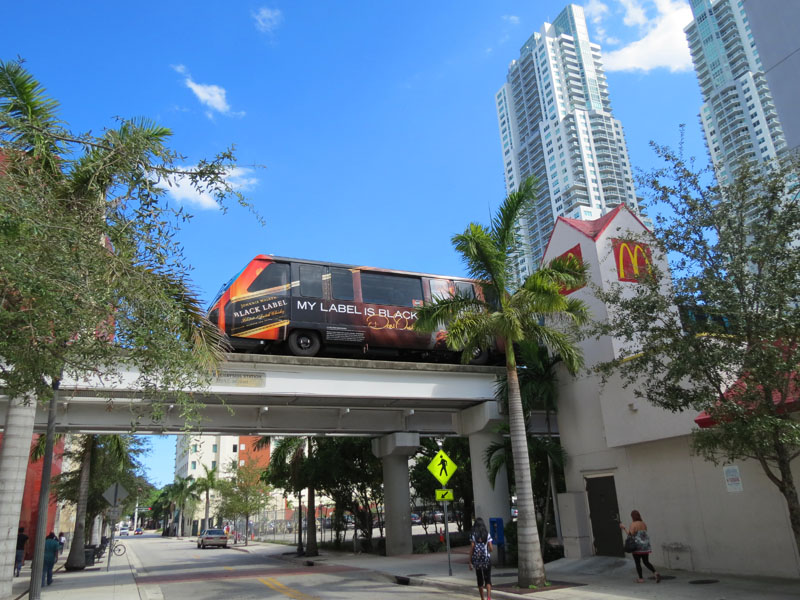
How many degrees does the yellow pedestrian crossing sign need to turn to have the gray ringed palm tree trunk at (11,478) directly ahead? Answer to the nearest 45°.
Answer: approximately 45° to its right

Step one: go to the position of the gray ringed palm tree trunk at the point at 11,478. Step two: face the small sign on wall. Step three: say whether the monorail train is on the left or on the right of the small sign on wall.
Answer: left

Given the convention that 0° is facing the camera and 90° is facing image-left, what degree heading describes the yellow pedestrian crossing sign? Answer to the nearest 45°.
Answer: approximately 0°

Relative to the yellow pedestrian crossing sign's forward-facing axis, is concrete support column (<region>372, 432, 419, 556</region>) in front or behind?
behind

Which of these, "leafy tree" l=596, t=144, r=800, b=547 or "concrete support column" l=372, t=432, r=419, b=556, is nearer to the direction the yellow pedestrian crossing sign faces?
the leafy tree

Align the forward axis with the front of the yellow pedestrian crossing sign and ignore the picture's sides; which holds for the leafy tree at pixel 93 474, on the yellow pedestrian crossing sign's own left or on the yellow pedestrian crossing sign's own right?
on the yellow pedestrian crossing sign's own right

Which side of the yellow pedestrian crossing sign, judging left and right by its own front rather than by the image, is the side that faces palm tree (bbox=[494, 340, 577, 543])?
left

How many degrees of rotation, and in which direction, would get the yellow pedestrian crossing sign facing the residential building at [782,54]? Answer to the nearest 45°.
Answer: approximately 90° to its left

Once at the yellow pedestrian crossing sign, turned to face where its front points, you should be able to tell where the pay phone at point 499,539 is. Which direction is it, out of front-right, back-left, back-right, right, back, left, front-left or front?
back-left

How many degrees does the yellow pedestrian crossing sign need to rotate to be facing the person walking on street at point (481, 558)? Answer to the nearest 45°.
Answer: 0° — it already faces them

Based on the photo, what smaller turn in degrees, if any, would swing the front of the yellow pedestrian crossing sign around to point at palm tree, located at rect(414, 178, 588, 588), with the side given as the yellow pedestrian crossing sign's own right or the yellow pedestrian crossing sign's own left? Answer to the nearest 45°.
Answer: approximately 45° to the yellow pedestrian crossing sign's own left
